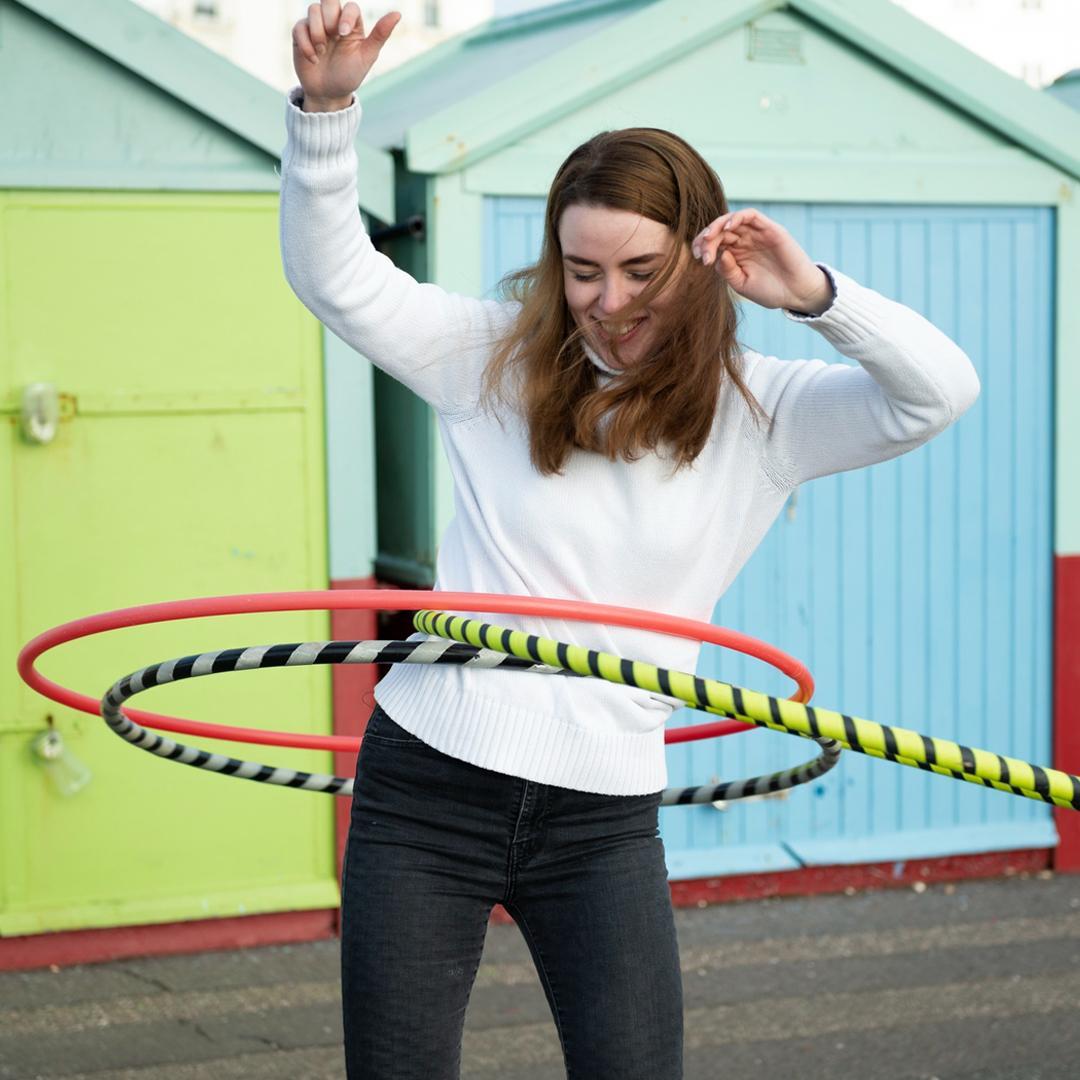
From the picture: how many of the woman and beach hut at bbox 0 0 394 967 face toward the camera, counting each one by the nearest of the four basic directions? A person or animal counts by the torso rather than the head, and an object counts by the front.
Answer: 2

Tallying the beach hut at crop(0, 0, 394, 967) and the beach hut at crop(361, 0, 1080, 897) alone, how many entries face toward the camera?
2

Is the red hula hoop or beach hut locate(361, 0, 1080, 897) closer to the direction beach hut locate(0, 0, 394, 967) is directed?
the red hula hoop

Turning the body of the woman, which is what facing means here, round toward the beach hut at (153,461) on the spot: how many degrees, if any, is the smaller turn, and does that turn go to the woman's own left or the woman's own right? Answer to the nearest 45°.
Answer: approximately 135° to the woman's own right

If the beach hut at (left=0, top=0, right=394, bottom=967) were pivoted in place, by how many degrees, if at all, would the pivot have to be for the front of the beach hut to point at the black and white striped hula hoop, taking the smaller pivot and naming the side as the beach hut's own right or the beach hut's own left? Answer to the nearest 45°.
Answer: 0° — it already faces it

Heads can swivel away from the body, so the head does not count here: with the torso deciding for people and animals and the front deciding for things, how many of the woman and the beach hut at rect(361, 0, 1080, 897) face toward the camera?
2

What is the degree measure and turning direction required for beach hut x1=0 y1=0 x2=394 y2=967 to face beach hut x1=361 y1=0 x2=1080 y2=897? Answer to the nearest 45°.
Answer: approximately 90° to its left

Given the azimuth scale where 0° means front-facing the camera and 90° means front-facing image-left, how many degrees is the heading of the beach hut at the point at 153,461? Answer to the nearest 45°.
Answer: approximately 0°
